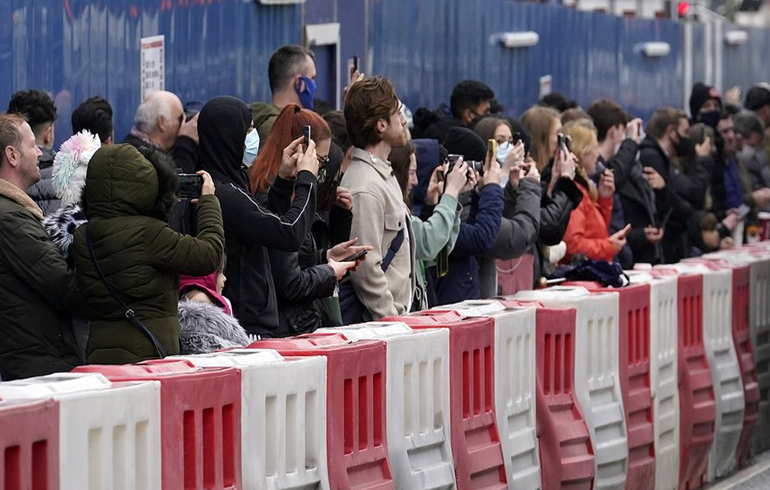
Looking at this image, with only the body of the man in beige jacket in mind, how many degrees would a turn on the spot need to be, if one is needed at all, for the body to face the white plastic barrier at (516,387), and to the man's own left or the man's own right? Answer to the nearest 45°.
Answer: approximately 45° to the man's own right

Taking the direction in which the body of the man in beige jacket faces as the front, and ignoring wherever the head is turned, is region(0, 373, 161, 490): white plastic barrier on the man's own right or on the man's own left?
on the man's own right

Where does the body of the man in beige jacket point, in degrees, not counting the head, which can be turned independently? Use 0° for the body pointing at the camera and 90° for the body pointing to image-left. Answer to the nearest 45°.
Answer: approximately 270°

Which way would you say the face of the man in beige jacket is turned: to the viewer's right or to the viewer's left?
to the viewer's right

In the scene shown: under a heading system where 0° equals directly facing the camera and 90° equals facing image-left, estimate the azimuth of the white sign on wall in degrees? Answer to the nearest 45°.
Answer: approximately 315°

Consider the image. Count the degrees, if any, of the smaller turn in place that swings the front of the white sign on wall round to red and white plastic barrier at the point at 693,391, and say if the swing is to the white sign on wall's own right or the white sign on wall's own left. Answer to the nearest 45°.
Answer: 0° — it already faces it

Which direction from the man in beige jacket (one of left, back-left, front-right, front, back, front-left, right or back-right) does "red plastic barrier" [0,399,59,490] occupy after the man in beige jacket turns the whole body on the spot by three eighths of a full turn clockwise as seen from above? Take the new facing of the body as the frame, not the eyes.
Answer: front-left
